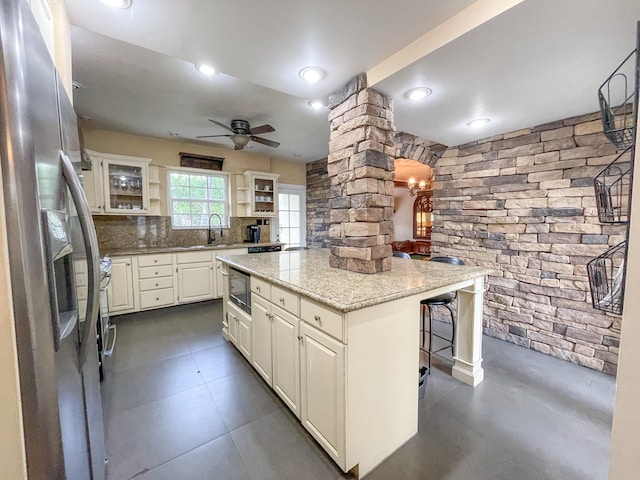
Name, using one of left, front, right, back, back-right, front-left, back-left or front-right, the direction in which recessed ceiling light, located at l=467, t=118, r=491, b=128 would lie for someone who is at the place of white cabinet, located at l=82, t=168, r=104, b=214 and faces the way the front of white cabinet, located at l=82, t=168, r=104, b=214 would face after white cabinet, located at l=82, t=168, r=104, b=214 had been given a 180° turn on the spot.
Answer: back

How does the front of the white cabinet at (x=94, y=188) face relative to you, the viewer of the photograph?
facing the viewer and to the right of the viewer

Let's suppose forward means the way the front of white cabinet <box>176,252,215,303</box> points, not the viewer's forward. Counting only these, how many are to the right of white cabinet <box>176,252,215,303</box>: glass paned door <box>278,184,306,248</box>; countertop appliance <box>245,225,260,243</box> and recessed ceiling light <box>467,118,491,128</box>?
0

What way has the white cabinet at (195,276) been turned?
toward the camera

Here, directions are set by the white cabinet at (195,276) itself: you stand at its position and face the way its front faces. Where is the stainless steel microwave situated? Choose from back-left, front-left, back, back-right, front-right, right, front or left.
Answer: front

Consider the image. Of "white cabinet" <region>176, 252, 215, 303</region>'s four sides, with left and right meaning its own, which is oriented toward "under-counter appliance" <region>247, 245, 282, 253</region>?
left

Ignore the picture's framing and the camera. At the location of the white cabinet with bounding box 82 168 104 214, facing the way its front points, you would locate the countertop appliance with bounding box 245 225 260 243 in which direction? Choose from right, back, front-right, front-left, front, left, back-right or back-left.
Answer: front-left

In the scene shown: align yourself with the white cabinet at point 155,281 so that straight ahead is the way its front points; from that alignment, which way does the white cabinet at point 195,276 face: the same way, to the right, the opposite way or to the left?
the same way

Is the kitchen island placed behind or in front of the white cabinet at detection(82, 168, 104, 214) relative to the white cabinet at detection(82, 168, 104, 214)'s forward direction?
in front

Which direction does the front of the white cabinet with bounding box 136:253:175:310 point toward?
toward the camera

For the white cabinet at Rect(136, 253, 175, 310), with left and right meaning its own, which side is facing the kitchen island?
front

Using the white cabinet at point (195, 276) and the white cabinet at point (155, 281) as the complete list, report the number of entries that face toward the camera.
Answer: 2

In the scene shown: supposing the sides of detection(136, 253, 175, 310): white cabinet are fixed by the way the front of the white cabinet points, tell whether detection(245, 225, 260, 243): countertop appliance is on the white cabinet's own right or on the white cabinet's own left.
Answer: on the white cabinet's own left

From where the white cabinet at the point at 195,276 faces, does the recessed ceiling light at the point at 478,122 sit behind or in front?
in front

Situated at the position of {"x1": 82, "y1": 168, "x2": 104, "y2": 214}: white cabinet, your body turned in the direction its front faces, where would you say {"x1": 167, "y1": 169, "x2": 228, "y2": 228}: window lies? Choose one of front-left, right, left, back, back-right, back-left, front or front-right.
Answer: front-left
